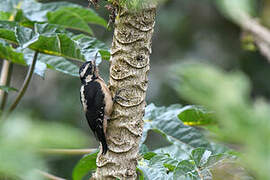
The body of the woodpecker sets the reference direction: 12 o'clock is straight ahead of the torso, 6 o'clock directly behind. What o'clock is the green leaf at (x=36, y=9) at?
The green leaf is roughly at 7 o'clock from the woodpecker.

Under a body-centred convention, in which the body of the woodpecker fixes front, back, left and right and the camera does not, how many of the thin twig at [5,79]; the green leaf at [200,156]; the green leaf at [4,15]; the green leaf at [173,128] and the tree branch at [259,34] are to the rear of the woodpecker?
2

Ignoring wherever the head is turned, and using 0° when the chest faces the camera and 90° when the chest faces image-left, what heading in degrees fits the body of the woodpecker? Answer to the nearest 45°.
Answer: approximately 270°

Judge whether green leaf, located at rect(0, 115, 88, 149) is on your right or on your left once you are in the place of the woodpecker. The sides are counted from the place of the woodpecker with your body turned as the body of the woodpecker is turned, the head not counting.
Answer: on your right

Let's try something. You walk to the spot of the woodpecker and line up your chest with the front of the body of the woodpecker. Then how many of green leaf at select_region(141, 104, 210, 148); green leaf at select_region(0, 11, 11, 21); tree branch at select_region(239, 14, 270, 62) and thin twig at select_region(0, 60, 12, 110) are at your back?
2

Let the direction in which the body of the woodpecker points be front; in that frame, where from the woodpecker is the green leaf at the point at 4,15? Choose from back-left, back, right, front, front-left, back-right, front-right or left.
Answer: back

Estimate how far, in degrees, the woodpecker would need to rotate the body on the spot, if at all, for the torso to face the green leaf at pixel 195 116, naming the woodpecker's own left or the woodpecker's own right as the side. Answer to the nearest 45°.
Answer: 0° — it already faces it

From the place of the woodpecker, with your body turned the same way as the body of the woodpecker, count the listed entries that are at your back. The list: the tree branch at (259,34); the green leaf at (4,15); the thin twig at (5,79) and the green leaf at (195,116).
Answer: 2

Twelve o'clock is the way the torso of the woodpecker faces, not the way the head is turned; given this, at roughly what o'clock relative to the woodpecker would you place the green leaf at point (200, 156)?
The green leaf is roughly at 2 o'clock from the woodpecker.
